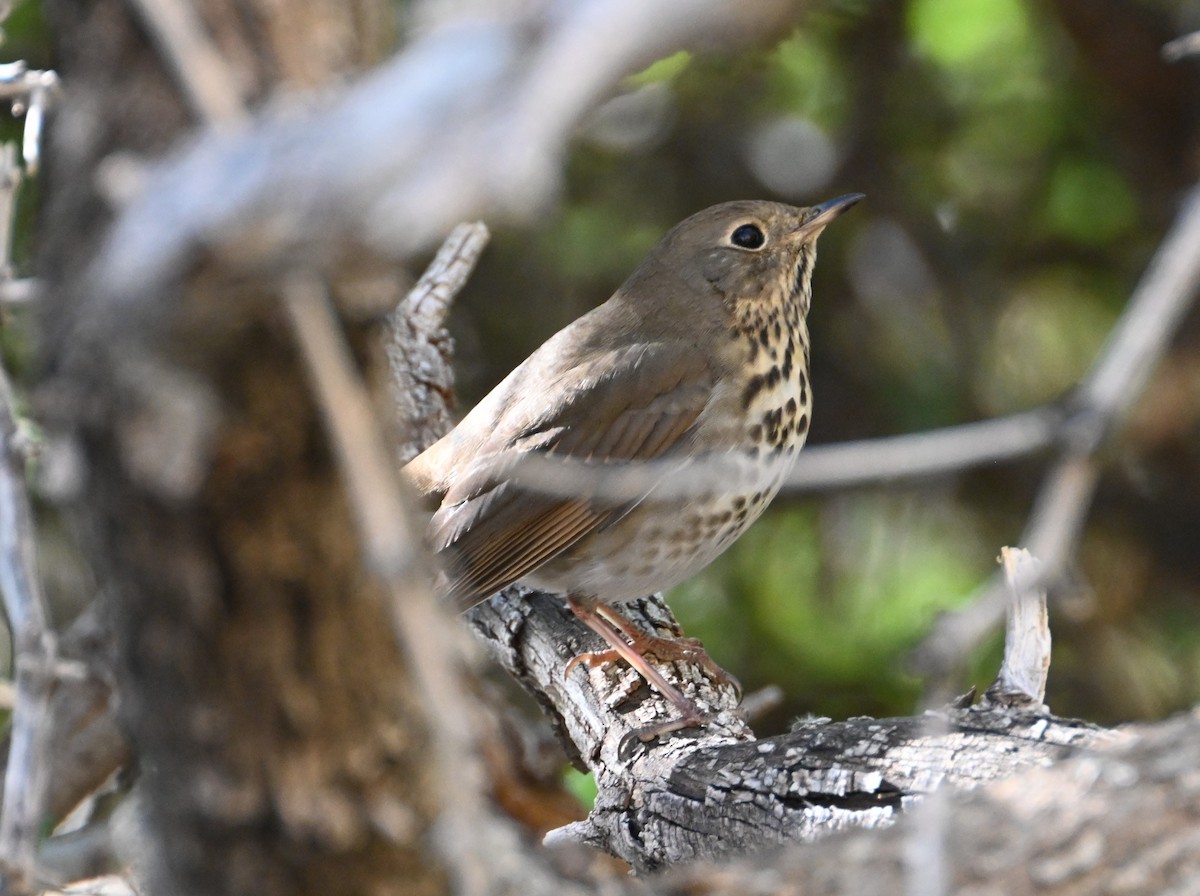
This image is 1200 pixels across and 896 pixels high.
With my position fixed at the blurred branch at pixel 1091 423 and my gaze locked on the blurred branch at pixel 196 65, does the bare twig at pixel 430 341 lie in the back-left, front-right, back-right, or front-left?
front-right

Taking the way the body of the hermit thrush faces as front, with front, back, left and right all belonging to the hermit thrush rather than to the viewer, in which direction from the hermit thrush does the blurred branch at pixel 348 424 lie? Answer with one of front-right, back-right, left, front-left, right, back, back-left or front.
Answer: right

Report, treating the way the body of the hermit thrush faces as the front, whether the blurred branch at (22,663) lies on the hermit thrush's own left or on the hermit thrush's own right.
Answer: on the hermit thrush's own right

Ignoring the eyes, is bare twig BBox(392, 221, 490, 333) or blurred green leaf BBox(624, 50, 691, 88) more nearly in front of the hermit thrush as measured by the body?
the blurred green leaf

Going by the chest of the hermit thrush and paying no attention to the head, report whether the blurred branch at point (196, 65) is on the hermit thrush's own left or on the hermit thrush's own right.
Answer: on the hermit thrush's own right

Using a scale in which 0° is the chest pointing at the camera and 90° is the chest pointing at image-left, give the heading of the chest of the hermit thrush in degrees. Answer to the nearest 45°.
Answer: approximately 270°

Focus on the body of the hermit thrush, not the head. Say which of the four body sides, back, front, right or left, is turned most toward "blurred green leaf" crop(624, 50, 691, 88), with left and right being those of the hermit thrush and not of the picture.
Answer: left

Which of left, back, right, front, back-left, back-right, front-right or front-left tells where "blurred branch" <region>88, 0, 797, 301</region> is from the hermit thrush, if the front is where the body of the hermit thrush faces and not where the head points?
right
